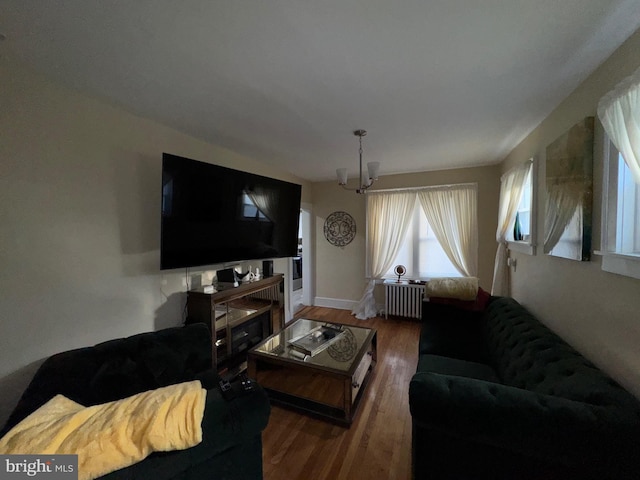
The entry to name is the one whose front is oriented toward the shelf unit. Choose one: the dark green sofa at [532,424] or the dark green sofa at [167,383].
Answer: the dark green sofa at [532,424]

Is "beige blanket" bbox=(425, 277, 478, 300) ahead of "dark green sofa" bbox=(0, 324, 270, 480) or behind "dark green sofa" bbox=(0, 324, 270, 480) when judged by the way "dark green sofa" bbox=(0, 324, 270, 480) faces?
ahead

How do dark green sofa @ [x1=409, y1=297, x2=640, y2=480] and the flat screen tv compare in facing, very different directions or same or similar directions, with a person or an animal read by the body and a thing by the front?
very different directions

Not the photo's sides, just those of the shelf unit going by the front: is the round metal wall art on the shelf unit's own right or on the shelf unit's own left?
on the shelf unit's own left

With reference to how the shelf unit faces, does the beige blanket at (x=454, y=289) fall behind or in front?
in front

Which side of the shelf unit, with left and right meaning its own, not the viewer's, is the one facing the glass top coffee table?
front

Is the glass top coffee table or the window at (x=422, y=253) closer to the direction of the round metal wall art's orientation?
the glass top coffee table

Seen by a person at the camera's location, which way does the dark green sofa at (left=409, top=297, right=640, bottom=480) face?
facing to the left of the viewer

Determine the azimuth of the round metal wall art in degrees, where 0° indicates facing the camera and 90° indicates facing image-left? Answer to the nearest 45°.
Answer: approximately 0°

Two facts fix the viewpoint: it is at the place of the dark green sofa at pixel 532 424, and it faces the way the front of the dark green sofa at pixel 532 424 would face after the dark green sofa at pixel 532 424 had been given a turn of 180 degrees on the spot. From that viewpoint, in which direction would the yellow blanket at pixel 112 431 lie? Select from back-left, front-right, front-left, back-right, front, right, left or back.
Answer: back-right

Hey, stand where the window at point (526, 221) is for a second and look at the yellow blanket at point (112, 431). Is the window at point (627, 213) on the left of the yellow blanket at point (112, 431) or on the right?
left

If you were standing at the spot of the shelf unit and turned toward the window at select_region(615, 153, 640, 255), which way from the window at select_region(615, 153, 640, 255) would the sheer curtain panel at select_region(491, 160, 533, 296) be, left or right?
left

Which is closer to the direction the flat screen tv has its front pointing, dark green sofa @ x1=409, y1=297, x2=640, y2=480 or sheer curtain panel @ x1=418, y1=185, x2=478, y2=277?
the dark green sofa

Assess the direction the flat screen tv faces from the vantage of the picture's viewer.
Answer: facing the viewer and to the right of the viewer
